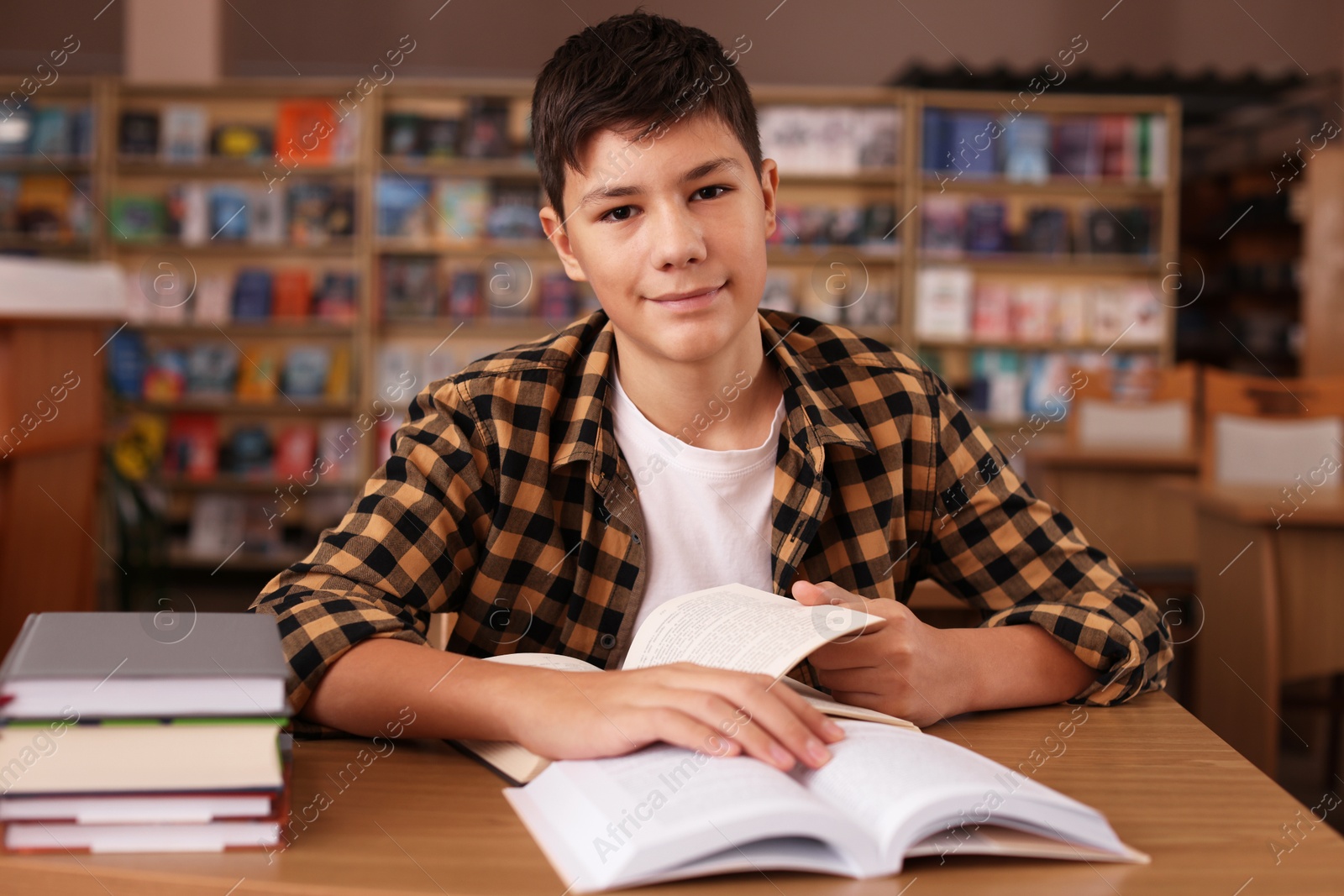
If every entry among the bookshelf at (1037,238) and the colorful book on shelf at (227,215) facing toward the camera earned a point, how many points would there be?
2

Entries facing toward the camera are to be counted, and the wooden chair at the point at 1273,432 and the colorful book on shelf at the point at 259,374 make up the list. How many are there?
2

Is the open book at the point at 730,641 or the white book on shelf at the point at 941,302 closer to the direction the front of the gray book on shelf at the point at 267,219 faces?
the open book

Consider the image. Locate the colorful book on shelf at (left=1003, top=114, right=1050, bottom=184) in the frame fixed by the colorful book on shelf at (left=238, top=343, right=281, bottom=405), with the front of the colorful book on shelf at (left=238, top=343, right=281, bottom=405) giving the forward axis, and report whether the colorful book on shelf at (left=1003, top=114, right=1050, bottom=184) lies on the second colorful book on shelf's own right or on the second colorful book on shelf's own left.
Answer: on the second colorful book on shelf's own left

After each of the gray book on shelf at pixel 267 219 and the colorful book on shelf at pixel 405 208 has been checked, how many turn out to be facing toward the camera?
2
